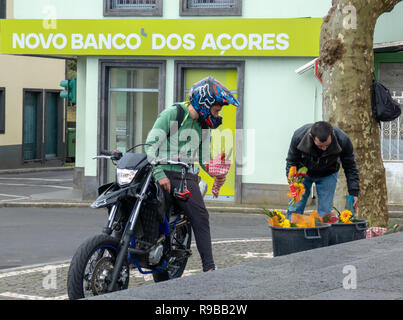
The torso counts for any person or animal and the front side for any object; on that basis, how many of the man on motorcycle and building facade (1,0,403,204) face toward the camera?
1

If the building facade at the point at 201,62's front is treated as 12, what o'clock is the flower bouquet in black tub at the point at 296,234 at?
The flower bouquet in black tub is roughly at 12 o'clock from the building facade.

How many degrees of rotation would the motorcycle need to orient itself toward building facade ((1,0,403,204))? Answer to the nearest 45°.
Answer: approximately 135° to its right

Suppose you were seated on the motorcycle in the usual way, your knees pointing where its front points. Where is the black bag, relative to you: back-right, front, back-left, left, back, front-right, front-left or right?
back

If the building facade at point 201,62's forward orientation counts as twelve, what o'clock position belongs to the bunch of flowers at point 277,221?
The bunch of flowers is roughly at 12 o'clock from the building facade.

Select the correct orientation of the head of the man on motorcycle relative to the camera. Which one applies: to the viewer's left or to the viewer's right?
to the viewer's right
